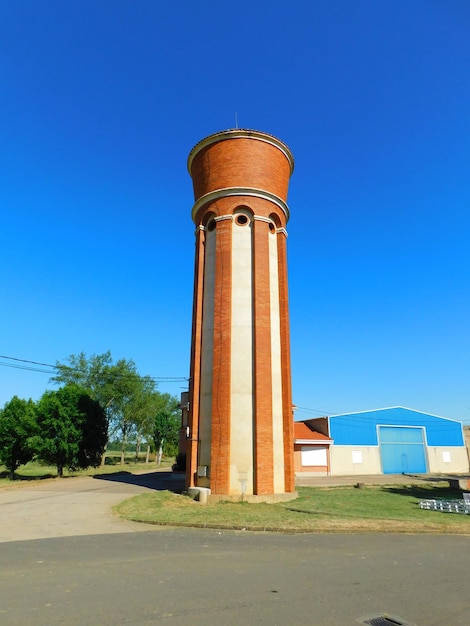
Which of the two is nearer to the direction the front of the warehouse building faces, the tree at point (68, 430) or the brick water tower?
the brick water tower

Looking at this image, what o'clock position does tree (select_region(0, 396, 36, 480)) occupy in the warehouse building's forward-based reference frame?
The tree is roughly at 2 o'clock from the warehouse building.

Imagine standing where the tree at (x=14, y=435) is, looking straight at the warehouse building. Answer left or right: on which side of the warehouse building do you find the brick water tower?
right

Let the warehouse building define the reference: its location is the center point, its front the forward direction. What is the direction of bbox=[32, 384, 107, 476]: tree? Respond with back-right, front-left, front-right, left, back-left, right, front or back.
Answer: front-right

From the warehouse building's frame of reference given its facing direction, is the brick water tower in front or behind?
in front

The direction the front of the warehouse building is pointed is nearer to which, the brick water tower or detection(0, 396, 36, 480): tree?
the brick water tower

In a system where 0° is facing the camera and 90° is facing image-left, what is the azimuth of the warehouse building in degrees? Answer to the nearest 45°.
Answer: approximately 0°

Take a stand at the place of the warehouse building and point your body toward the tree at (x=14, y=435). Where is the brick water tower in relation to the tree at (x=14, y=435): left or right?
left
